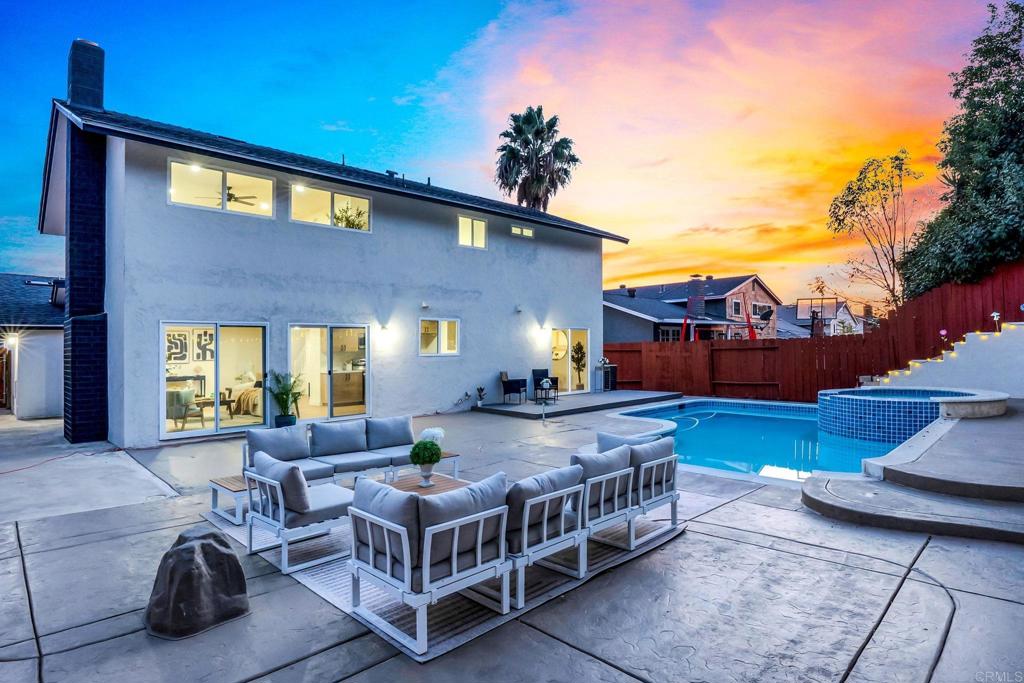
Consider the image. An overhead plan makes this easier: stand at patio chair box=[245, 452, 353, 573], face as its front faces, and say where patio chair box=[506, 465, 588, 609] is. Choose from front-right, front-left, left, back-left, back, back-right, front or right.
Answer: right

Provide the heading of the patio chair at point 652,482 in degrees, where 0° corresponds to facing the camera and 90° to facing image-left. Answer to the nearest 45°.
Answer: approximately 135°

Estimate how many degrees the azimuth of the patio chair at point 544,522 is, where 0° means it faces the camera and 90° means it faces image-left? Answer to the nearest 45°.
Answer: approximately 135°

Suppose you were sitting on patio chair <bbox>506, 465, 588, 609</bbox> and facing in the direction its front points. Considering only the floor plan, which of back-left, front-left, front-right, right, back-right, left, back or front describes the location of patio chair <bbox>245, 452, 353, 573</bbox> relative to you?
front-left

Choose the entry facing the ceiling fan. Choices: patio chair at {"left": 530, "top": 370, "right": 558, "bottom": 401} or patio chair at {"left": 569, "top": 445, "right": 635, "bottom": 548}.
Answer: patio chair at {"left": 569, "top": 445, "right": 635, "bottom": 548}

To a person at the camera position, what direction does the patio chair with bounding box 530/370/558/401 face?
facing the viewer and to the right of the viewer

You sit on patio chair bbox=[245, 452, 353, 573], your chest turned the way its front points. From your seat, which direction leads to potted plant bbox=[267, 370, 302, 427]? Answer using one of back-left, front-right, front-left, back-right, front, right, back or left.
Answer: front-left

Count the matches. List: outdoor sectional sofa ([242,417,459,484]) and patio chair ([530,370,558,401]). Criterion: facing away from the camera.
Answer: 0

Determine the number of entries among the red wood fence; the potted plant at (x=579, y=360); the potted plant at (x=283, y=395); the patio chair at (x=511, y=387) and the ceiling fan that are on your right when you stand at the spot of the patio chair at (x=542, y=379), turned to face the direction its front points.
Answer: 3

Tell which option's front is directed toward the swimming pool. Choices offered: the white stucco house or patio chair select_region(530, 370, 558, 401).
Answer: the patio chair

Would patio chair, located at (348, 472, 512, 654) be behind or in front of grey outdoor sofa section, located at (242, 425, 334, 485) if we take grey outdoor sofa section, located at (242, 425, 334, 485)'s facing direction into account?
in front

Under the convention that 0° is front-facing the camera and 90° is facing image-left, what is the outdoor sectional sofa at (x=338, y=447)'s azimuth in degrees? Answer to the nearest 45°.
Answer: approximately 315°

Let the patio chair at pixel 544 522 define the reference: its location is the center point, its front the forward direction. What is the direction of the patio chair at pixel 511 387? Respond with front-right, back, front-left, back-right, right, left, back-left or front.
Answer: front-right

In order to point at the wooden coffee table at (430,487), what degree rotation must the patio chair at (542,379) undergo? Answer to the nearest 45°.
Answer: approximately 45° to its right

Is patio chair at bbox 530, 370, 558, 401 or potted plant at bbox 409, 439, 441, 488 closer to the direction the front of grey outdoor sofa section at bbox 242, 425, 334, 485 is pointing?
the potted plant

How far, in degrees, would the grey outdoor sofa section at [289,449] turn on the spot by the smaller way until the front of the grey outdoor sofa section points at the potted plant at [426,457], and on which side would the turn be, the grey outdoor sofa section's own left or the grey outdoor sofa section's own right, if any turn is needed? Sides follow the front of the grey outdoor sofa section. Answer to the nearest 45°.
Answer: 0° — it already faces it

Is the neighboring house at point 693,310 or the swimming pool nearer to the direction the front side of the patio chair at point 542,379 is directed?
the swimming pool

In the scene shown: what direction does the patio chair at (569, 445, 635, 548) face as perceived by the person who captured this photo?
facing away from the viewer and to the left of the viewer
